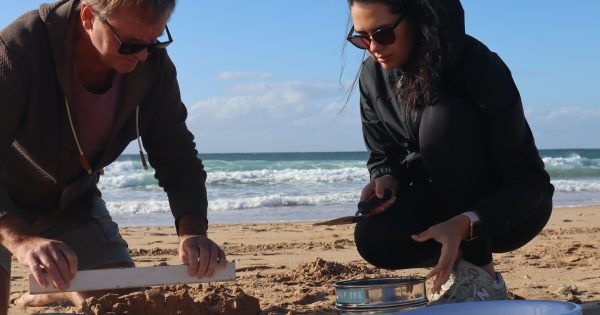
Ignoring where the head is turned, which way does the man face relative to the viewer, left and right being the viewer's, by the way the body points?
facing the viewer and to the right of the viewer

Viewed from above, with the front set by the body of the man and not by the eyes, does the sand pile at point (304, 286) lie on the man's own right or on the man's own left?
on the man's own left

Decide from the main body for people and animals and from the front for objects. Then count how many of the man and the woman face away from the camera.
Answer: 0

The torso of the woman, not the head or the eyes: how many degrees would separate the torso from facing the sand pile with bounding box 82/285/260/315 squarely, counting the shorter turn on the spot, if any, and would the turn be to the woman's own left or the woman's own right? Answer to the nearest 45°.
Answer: approximately 45° to the woman's own right

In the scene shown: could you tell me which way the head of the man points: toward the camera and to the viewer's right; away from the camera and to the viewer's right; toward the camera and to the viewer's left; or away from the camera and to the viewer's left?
toward the camera and to the viewer's right

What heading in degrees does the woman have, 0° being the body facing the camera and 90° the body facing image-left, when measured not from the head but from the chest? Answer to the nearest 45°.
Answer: approximately 45°

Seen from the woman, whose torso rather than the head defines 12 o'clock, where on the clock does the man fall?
The man is roughly at 1 o'clock from the woman.

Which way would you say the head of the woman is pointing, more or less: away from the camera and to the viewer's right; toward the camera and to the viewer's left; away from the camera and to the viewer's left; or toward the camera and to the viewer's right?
toward the camera and to the viewer's left
